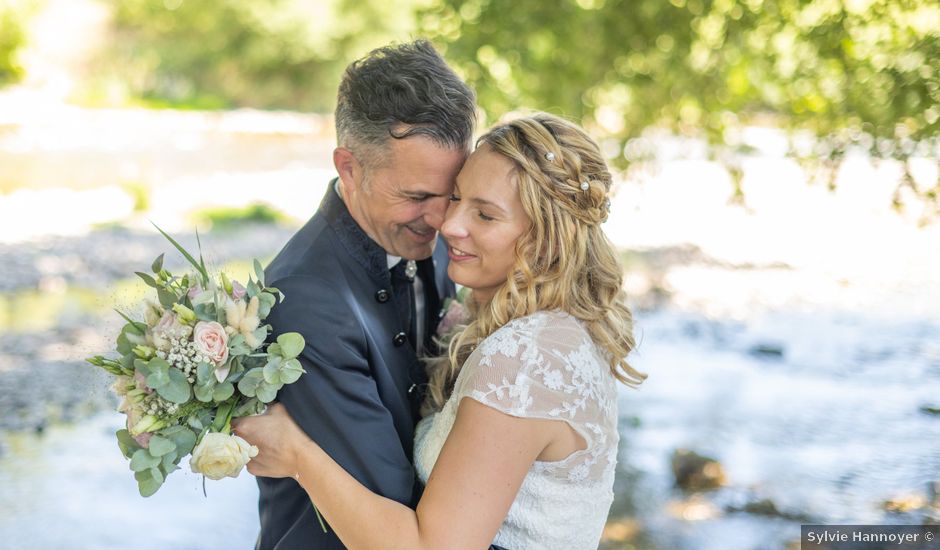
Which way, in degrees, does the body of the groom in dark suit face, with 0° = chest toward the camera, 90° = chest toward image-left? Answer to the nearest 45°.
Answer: approximately 315°

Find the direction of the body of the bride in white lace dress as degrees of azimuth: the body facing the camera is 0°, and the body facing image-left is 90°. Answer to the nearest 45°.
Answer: approximately 90°

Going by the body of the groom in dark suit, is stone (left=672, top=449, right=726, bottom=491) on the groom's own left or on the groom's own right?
on the groom's own left
